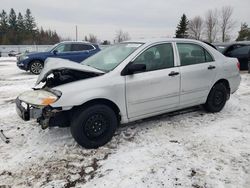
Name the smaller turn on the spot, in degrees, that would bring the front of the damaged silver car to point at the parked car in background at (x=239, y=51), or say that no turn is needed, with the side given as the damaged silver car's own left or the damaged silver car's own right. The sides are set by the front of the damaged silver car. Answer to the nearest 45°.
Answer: approximately 180°

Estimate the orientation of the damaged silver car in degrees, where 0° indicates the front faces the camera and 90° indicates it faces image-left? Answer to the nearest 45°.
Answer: approximately 45°

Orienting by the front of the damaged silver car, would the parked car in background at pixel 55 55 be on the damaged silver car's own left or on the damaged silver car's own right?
on the damaged silver car's own right
